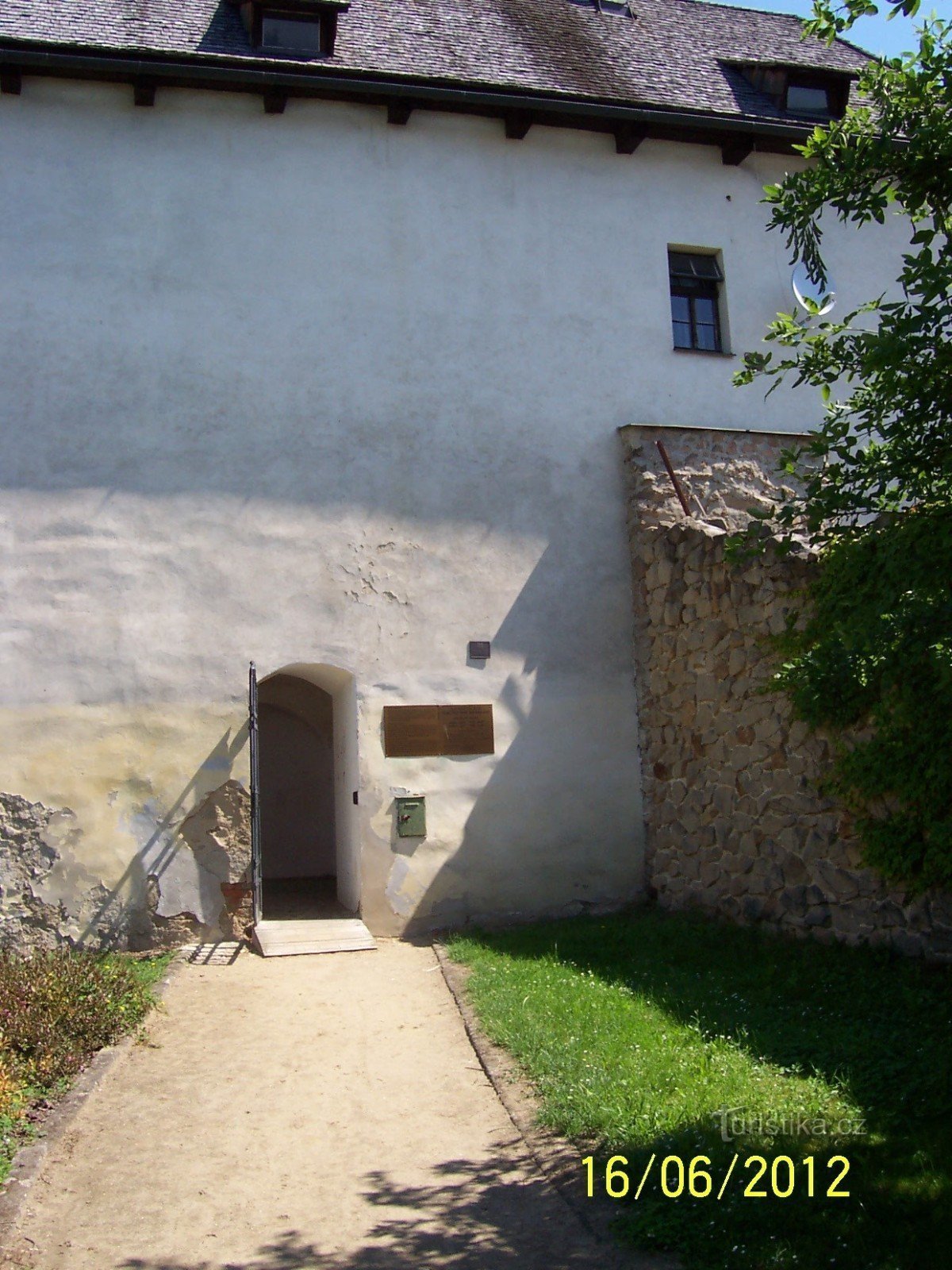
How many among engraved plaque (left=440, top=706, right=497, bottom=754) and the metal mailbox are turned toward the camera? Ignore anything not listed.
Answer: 2

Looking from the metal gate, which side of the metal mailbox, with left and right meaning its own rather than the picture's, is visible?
right

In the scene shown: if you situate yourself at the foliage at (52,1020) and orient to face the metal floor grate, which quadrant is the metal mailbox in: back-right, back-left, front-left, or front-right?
front-right

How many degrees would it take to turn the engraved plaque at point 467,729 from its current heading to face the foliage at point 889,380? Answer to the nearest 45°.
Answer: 0° — it already faces it

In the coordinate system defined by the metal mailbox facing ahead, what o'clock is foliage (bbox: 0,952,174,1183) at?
The foliage is roughly at 1 o'clock from the metal mailbox.

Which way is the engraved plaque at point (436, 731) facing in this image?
toward the camera

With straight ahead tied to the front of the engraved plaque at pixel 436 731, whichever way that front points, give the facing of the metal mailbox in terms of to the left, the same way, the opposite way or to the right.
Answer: the same way
